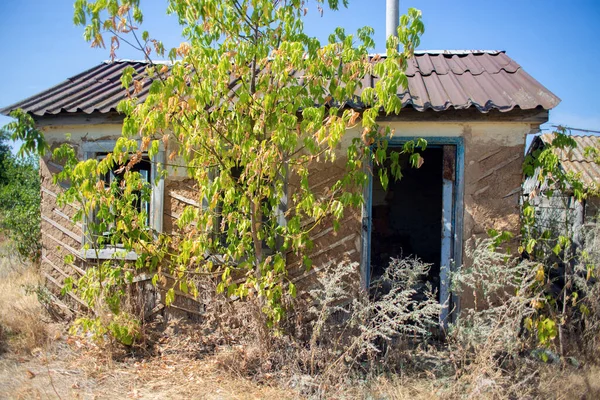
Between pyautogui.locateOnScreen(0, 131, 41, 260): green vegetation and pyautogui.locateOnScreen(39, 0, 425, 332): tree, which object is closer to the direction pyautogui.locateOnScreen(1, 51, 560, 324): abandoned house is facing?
the tree

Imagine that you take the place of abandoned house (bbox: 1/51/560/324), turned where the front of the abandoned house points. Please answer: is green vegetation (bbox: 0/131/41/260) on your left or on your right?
on your right

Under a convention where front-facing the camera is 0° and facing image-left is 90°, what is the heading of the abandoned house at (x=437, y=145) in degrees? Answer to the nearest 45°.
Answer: approximately 0°

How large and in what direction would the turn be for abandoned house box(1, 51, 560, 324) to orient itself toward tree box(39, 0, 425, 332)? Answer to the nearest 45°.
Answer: approximately 45° to its right
